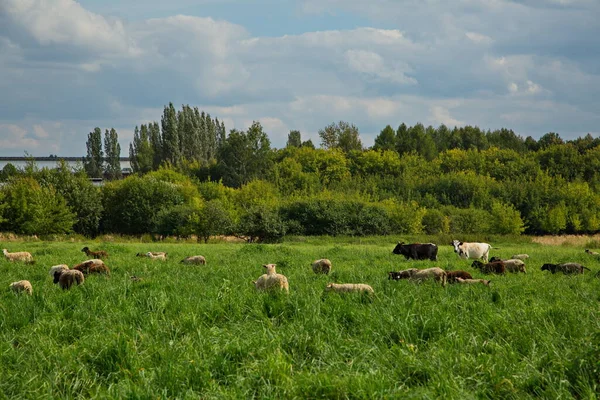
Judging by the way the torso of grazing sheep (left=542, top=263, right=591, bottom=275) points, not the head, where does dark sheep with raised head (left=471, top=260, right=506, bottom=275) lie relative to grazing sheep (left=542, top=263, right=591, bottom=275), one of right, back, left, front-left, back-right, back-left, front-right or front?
front-left

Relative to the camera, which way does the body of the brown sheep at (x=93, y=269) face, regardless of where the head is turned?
to the viewer's left

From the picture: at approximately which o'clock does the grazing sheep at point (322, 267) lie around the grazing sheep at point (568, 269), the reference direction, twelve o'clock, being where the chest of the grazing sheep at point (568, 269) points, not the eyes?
the grazing sheep at point (322, 267) is roughly at 11 o'clock from the grazing sheep at point (568, 269).

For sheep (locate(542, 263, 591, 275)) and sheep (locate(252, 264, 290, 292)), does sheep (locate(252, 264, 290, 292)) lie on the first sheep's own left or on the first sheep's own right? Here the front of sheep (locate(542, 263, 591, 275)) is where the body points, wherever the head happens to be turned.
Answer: on the first sheep's own left

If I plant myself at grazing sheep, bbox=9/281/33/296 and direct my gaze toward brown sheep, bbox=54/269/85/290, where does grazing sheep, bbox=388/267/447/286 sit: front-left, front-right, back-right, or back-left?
front-right

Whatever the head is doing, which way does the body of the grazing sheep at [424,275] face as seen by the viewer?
to the viewer's left

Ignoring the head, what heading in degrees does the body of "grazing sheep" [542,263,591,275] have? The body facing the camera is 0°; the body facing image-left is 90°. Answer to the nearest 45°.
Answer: approximately 90°

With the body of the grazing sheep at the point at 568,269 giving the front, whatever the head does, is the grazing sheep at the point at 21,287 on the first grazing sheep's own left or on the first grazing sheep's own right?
on the first grazing sheep's own left

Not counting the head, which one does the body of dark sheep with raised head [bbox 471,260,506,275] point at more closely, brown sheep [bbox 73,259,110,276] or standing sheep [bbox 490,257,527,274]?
the brown sheep

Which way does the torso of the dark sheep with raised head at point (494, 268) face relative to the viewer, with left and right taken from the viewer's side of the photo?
facing to the left of the viewer

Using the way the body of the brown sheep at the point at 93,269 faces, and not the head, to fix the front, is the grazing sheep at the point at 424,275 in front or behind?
behind
